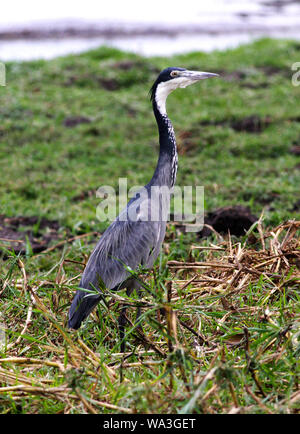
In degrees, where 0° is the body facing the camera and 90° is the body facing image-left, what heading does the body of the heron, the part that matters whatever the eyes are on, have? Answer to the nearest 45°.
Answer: approximately 270°
